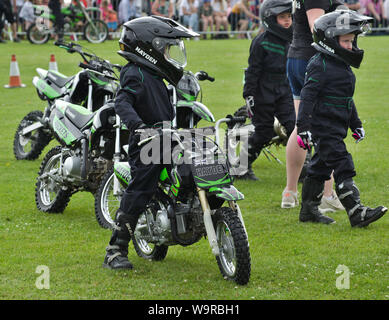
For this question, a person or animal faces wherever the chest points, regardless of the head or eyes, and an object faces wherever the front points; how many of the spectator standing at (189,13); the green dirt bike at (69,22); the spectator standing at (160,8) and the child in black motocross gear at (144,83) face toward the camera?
2

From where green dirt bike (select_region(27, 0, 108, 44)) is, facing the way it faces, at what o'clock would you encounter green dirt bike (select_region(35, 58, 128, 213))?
green dirt bike (select_region(35, 58, 128, 213)) is roughly at 3 o'clock from green dirt bike (select_region(27, 0, 108, 44)).

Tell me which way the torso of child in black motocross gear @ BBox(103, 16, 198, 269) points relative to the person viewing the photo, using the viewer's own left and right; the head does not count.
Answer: facing to the right of the viewer

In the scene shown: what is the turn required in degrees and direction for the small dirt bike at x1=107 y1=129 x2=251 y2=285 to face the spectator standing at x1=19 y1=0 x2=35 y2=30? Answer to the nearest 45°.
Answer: approximately 135° to its left

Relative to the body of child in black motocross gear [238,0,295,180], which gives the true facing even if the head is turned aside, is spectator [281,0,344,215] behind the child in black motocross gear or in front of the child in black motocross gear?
in front

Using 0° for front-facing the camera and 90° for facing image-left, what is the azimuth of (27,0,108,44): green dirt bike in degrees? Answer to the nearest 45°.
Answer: approximately 270°

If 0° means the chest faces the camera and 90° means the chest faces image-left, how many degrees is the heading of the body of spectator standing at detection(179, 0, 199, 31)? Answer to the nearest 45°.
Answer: approximately 0°

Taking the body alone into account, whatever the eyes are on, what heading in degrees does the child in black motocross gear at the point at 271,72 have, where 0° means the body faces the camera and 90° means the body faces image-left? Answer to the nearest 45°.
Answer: approximately 315°

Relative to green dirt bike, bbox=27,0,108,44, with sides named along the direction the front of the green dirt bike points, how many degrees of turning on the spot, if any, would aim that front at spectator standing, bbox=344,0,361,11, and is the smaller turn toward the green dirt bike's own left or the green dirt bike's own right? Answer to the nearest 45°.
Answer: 0° — it already faces them

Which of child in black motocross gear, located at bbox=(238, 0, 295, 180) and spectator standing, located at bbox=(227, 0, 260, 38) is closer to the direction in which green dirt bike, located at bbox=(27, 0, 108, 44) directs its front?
the spectator standing

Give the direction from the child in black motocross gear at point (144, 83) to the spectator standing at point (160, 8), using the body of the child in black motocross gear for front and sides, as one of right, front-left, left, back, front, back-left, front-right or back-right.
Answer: left

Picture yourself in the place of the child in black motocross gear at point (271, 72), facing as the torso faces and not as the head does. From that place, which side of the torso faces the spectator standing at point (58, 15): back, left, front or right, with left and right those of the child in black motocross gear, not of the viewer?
back

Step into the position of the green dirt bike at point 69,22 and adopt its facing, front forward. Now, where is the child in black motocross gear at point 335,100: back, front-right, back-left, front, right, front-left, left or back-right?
right
